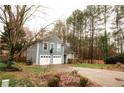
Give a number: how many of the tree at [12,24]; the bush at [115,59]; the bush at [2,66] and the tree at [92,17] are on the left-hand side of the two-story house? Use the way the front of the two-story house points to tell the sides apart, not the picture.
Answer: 2

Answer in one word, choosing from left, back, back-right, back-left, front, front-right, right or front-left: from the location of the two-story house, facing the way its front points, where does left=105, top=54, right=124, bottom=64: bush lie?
left

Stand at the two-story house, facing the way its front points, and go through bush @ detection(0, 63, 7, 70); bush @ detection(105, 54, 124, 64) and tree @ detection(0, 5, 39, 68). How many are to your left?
1

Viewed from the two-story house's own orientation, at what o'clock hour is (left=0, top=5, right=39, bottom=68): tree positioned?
The tree is roughly at 3 o'clock from the two-story house.

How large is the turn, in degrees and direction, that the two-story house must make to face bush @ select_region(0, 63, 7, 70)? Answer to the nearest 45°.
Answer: approximately 90° to its right

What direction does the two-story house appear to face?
toward the camera

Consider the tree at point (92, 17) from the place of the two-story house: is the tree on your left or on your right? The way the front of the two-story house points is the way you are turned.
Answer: on your left

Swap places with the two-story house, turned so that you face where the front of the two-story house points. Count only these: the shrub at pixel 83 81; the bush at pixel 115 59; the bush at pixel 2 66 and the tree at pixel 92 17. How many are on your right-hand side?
1
